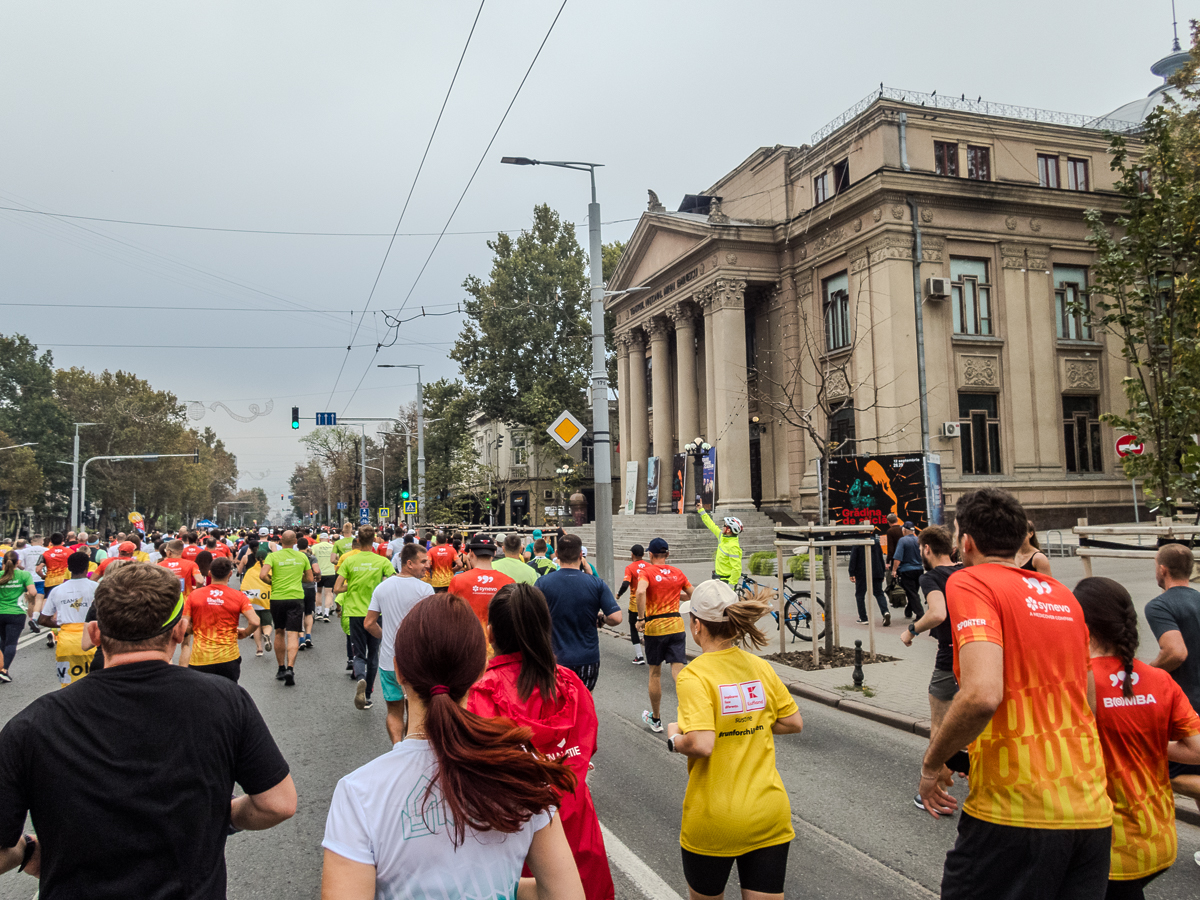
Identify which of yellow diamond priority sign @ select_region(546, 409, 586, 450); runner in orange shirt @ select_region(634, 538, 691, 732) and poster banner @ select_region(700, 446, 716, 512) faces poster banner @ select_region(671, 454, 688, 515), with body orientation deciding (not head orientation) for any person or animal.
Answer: the runner in orange shirt

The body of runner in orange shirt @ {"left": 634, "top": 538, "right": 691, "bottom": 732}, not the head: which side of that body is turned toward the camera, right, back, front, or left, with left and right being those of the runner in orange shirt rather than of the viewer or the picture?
back

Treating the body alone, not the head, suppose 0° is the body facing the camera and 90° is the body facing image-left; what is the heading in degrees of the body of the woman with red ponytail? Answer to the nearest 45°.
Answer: approximately 180°

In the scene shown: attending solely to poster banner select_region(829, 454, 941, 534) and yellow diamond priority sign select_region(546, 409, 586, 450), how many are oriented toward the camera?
2

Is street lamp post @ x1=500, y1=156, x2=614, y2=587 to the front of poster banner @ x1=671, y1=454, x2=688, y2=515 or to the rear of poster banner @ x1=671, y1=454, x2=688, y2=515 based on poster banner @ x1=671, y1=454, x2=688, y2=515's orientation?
to the front

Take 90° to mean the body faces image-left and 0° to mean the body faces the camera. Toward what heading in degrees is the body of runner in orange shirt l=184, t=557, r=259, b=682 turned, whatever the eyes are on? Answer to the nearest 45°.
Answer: approximately 180°

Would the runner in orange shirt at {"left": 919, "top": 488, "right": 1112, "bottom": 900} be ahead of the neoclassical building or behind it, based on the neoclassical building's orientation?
ahead

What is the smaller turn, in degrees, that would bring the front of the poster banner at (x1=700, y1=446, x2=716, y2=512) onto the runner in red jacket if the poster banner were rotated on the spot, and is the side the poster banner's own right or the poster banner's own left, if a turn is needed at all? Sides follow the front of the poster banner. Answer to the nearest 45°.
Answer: approximately 45° to the poster banner's own left

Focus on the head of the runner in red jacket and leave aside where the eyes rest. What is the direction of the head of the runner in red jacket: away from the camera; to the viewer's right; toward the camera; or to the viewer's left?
away from the camera

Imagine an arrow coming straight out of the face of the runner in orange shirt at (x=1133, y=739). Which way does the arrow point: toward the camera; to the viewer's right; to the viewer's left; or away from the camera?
away from the camera

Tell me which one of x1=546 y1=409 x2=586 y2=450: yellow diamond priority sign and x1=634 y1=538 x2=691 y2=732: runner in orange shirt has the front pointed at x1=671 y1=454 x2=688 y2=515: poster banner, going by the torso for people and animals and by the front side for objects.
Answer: the runner in orange shirt

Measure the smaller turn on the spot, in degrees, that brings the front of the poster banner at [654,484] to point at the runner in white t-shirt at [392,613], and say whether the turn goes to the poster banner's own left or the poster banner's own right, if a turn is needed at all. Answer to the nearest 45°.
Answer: approximately 45° to the poster banner's own left

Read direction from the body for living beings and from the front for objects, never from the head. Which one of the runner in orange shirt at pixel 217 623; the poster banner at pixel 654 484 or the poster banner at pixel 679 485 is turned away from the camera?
the runner in orange shirt

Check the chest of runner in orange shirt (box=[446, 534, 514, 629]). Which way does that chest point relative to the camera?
away from the camera
